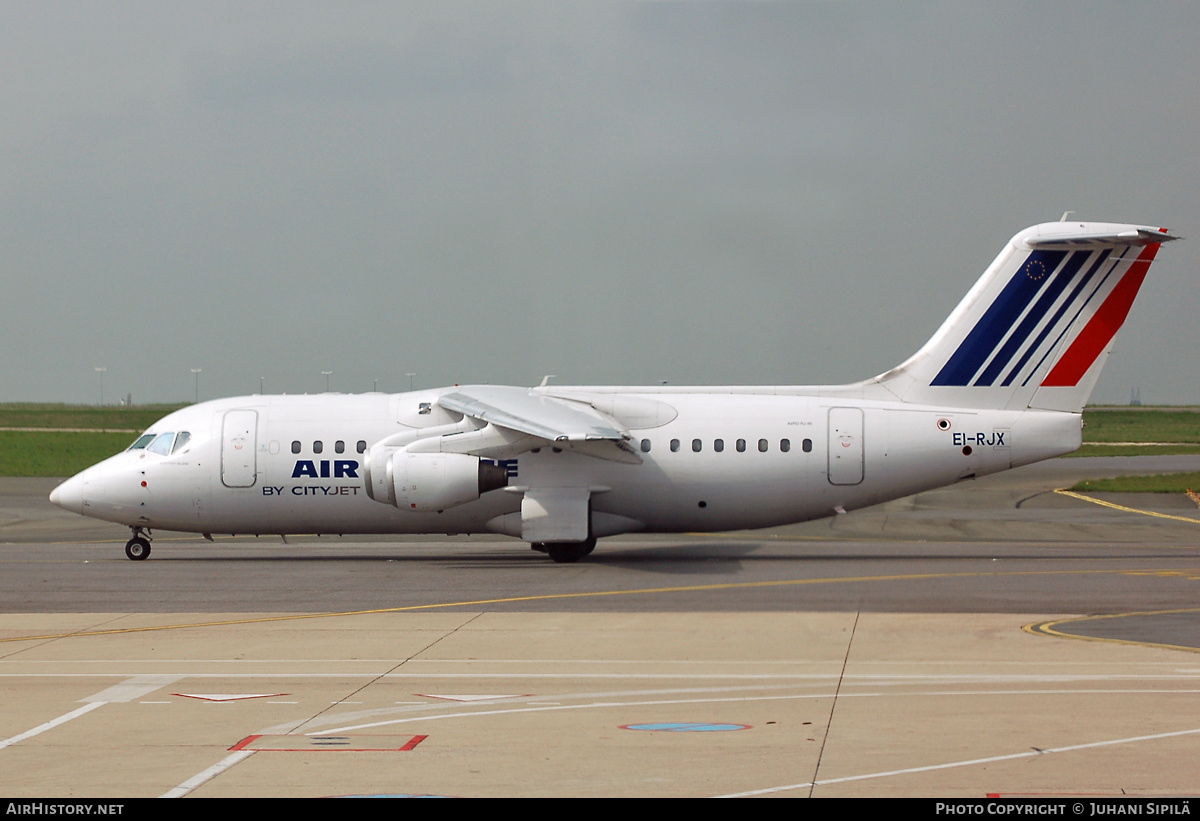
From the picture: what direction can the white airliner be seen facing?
to the viewer's left
